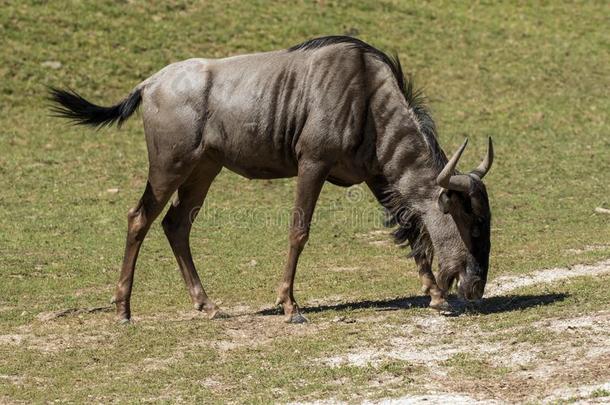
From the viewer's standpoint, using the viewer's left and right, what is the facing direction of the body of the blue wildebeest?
facing to the right of the viewer
